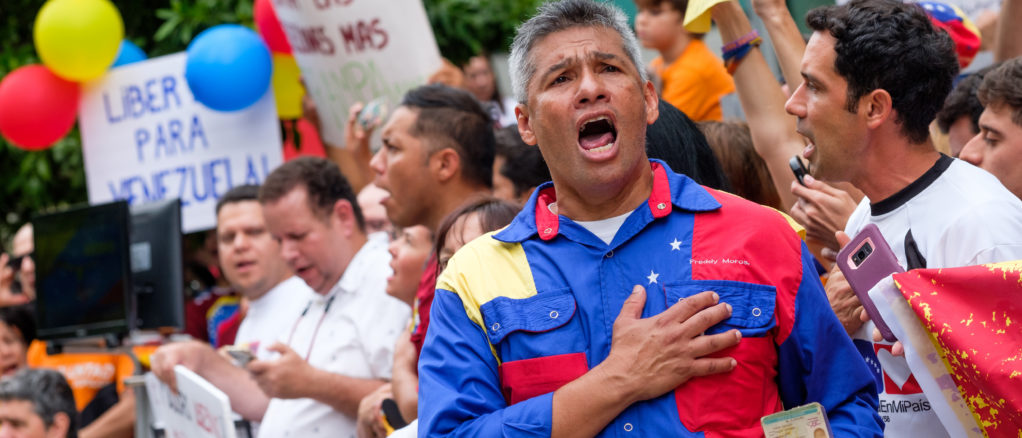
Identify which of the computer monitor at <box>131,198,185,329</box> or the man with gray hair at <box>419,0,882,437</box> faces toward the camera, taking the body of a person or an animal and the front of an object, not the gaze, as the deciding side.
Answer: the man with gray hair

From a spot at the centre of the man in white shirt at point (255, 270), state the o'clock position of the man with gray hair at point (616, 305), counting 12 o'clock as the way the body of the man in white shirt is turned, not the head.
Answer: The man with gray hair is roughly at 10 o'clock from the man in white shirt.

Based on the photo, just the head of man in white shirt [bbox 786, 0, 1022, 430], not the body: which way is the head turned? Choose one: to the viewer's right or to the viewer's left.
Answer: to the viewer's left

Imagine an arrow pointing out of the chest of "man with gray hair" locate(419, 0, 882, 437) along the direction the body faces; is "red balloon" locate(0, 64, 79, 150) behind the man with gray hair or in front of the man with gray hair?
behind

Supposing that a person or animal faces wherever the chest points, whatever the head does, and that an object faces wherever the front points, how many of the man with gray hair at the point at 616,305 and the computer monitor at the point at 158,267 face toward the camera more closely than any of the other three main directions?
1

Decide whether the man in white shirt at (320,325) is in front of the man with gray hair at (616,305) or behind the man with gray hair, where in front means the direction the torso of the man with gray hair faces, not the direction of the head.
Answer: behind

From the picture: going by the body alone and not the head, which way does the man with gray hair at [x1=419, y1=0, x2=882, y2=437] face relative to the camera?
toward the camera

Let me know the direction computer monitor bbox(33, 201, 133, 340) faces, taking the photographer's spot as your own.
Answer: facing the viewer and to the left of the viewer

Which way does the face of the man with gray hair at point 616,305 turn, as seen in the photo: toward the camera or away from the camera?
toward the camera

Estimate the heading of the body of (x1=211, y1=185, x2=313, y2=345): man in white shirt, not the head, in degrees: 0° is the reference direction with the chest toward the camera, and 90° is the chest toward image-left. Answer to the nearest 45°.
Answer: approximately 45°
